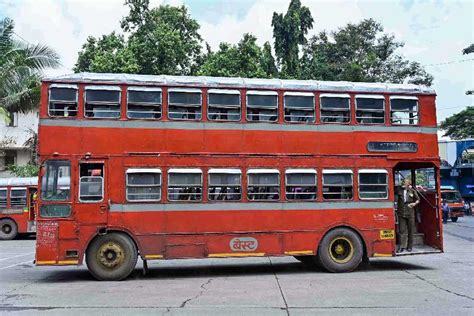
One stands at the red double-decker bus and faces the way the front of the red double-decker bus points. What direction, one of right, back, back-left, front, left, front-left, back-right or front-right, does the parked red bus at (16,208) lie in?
front-right

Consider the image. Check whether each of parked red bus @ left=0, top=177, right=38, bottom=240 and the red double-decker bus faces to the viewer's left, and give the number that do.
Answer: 2

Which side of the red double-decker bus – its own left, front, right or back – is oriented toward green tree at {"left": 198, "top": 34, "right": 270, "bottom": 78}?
right

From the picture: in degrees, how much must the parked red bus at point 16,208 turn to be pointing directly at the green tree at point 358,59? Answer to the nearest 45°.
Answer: approximately 180°

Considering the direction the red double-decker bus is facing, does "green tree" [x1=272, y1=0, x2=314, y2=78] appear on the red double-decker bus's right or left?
on its right

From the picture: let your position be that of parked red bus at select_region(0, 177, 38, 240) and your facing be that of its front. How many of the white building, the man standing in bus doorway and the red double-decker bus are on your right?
1

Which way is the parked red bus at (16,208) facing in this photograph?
to the viewer's left

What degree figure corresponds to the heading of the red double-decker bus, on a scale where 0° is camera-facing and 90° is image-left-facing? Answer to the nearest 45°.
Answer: approximately 90°
